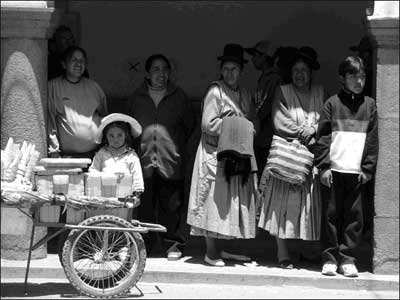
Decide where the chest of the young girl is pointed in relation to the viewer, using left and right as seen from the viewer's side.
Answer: facing the viewer

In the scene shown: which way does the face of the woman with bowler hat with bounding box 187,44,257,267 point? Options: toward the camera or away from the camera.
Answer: toward the camera

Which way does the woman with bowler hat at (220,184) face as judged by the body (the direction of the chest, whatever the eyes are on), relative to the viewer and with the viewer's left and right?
facing the viewer and to the right of the viewer

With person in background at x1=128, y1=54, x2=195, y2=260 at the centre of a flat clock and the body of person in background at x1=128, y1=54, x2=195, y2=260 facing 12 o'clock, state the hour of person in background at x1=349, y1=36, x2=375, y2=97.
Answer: person in background at x1=349, y1=36, x2=375, y2=97 is roughly at 9 o'clock from person in background at x1=128, y1=54, x2=195, y2=260.

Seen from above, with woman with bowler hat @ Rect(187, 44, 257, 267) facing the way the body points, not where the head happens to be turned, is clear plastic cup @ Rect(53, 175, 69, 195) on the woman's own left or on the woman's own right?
on the woman's own right

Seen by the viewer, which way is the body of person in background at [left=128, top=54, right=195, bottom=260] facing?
toward the camera

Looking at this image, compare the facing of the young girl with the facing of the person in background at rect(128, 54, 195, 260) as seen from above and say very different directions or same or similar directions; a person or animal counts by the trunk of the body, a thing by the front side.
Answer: same or similar directions
